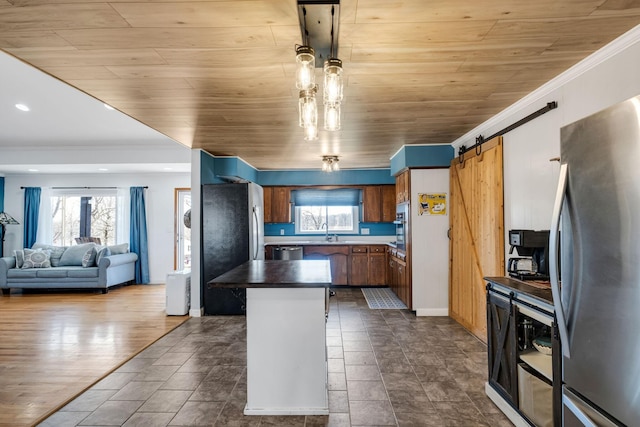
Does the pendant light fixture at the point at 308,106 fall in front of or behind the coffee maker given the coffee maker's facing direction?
in front

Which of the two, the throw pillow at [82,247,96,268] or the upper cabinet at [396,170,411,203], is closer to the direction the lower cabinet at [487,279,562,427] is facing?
the throw pillow

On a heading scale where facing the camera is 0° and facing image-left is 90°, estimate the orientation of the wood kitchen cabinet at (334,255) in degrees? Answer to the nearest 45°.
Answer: approximately 0°

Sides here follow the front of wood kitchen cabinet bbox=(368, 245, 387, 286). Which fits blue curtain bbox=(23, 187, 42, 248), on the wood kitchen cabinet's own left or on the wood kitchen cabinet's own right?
on the wood kitchen cabinet's own right

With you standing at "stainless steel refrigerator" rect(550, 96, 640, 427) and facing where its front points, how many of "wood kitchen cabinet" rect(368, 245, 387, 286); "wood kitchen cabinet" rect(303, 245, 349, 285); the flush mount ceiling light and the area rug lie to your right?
4

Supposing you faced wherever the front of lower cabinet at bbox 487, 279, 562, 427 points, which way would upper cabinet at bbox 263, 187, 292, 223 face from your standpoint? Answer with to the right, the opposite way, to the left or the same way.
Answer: to the left

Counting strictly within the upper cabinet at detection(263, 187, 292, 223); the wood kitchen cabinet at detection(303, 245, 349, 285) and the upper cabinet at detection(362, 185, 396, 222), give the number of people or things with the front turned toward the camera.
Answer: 3

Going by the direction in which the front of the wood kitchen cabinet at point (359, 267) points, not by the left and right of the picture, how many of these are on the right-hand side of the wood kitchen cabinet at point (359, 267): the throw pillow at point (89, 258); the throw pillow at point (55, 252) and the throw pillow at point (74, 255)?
3

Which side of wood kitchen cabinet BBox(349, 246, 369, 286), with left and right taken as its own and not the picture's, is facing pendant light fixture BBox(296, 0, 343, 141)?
front

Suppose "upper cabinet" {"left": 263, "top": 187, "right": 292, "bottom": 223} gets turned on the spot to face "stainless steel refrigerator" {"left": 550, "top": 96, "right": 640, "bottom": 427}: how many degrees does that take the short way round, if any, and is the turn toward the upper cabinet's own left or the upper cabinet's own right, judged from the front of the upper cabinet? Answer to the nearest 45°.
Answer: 0° — it already faces it
